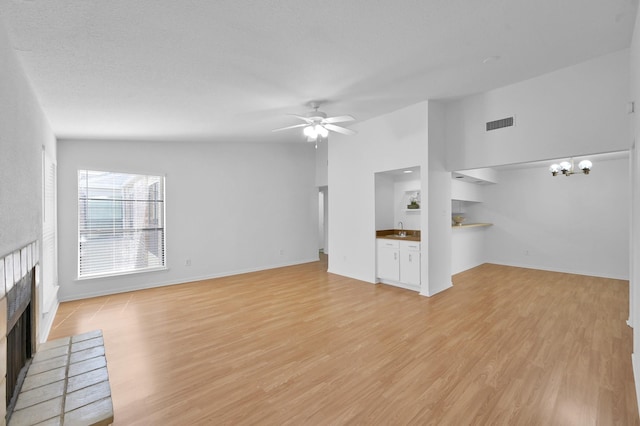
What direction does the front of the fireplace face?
to the viewer's right

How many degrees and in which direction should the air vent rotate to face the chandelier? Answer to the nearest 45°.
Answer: approximately 180°

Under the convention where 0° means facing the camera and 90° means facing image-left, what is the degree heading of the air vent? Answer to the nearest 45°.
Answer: approximately 45°

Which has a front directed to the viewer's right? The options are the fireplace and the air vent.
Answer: the fireplace

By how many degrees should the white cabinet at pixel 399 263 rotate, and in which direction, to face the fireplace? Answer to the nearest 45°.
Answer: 0° — it already faces it

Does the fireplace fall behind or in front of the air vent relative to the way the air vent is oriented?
in front

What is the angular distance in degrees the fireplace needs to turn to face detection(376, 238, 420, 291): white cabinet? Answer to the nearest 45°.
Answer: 0° — it already faces it

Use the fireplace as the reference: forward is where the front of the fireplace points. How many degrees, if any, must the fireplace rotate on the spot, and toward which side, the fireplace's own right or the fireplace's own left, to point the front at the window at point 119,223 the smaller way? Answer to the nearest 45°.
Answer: approximately 90° to the fireplace's own left

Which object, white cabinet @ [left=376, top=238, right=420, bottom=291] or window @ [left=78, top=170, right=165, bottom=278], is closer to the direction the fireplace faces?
the white cabinet

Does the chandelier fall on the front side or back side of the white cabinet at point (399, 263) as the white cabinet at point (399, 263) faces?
on the back side

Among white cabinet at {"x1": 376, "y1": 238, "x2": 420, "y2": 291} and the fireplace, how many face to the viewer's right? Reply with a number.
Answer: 1
